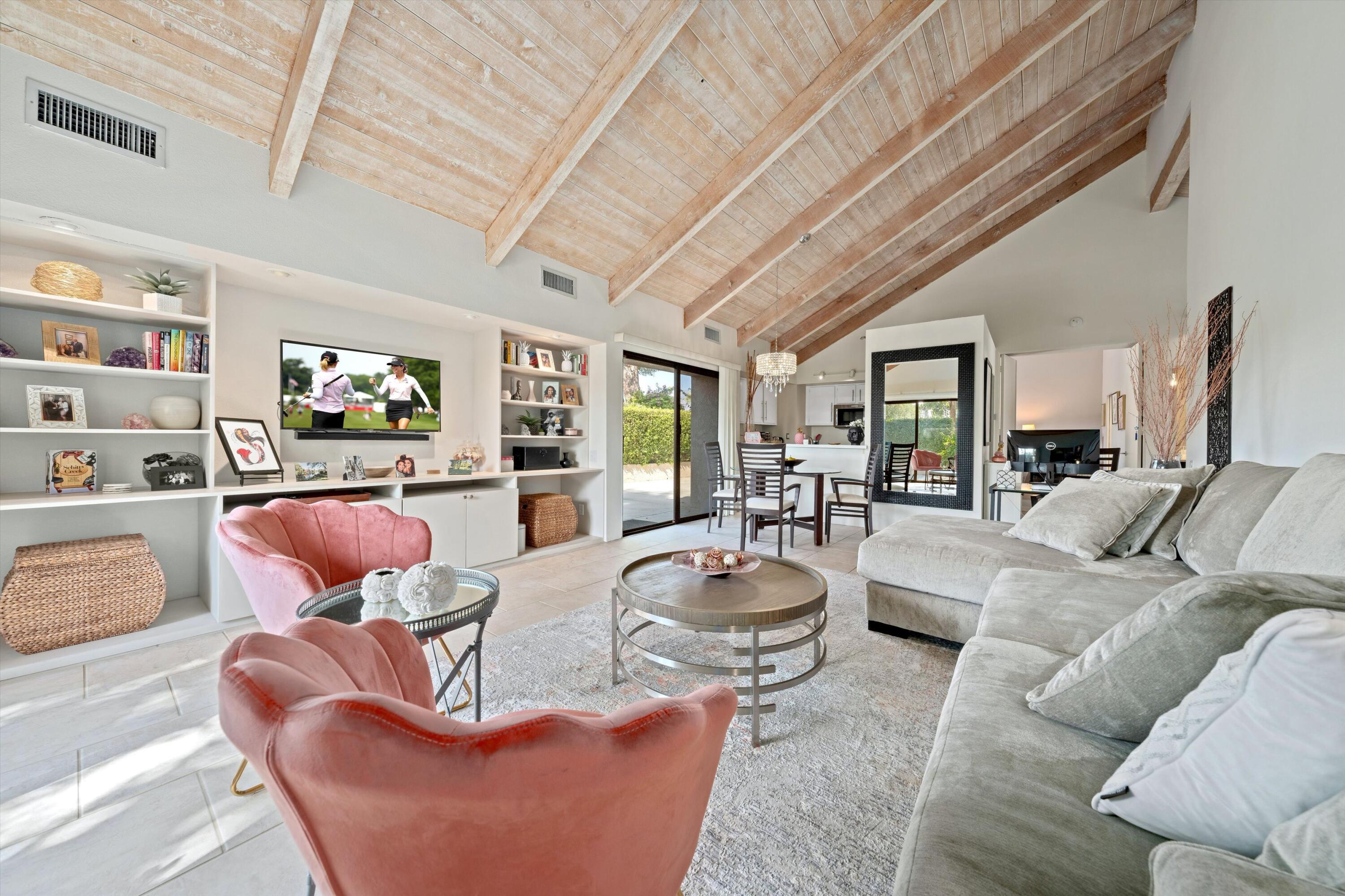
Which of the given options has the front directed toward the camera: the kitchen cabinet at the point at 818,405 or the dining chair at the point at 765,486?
the kitchen cabinet

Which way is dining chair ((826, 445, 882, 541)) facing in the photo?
to the viewer's left

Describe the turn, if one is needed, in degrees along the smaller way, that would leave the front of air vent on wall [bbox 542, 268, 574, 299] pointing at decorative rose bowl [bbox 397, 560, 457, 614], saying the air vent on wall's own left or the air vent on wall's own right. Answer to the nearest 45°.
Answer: approximately 45° to the air vent on wall's own right

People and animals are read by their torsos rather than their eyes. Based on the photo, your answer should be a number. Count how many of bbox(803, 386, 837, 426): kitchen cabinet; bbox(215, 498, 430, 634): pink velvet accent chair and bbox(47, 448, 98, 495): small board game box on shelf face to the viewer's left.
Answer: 0

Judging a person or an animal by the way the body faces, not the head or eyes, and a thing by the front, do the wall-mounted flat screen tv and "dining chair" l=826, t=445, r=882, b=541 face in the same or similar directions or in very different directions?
very different directions

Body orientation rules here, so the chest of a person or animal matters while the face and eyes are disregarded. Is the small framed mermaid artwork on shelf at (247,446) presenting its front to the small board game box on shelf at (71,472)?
no

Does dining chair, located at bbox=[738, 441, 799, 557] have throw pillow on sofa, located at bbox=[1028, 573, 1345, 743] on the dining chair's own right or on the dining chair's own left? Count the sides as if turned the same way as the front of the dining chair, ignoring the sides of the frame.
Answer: on the dining chair's own right

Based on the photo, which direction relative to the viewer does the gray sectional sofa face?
to the viewer's left

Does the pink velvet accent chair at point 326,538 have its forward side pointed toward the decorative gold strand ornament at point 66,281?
no

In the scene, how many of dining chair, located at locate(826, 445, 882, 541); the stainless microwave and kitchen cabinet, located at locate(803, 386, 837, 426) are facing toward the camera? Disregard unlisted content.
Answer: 2

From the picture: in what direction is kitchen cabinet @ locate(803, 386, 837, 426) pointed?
toward the camera

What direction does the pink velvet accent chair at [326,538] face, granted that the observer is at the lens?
facing the viewer and to the right of the viewer

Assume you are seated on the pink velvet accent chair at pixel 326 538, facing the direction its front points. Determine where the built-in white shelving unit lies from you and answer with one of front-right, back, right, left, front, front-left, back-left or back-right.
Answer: back

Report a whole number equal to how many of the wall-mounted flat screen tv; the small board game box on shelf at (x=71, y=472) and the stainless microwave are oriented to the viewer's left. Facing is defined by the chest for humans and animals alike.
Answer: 0

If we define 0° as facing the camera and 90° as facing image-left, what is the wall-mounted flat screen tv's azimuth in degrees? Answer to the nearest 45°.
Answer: approximately 315°
